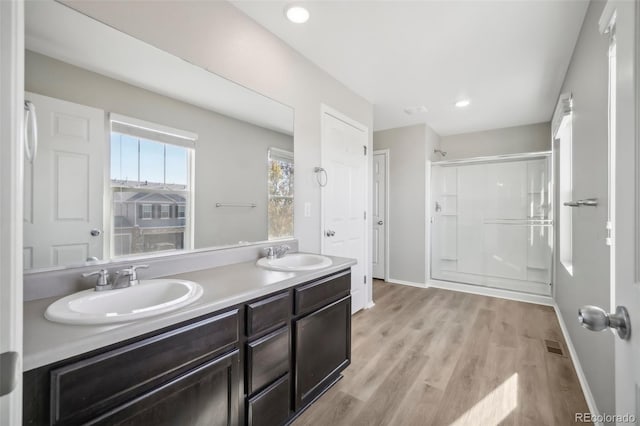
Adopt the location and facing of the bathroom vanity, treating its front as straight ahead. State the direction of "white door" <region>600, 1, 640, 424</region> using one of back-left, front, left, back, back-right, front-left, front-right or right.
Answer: front

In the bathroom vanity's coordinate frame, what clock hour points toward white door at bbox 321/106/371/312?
The white door is roughly at 9 o'clock from the bathroom vanity.

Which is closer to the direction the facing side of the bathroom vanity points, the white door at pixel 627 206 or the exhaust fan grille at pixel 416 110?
the white door

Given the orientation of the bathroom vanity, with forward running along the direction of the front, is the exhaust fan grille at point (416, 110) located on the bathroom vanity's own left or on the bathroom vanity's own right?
on the bathroom vanity's own left

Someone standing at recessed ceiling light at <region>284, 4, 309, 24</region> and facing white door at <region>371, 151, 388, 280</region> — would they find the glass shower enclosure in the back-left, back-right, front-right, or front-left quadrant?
front-right

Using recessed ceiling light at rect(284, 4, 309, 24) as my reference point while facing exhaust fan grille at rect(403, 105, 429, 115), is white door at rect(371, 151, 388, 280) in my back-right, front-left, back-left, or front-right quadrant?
front-left

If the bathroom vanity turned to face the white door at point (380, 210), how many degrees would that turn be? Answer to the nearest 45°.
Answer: approximately 90° to its left

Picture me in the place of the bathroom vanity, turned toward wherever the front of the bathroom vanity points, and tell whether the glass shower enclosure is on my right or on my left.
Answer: on my left

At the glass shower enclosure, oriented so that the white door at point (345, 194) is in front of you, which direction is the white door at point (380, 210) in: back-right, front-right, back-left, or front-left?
front-right
